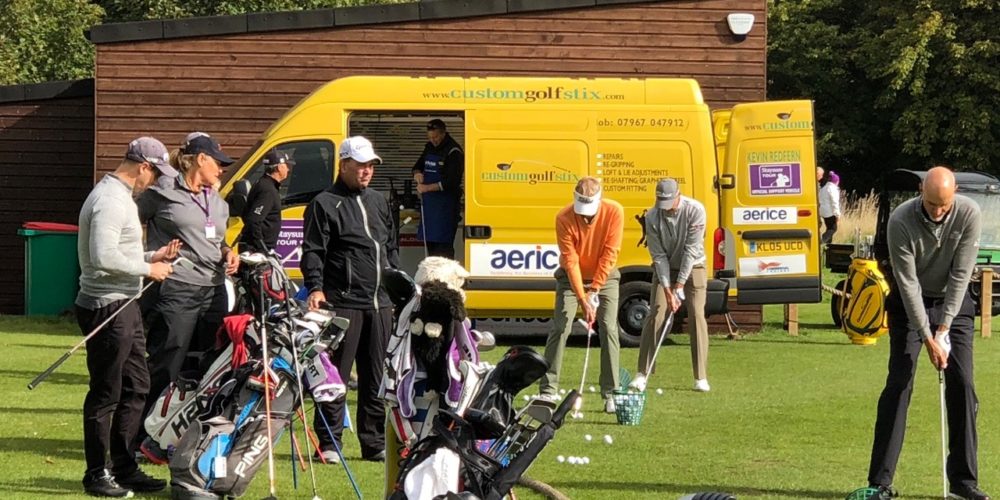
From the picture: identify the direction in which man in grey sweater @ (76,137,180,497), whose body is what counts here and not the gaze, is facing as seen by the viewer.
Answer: to the viewer's right

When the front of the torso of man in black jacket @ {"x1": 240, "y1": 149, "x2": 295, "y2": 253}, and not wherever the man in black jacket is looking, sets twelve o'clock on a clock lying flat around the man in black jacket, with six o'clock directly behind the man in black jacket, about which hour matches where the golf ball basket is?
The golf ball basket is roughly at 1 o'clock from the man in black jacket.

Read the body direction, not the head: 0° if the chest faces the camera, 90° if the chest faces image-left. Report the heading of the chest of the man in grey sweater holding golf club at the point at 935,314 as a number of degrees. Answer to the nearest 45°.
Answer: approximately 0°

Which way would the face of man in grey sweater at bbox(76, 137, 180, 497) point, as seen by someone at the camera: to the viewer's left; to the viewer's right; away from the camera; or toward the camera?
to the viewer's right

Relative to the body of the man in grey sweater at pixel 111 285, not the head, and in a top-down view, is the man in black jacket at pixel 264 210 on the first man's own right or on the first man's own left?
on the first man's own left

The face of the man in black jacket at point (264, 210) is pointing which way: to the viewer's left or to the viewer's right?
to the viewer's right
